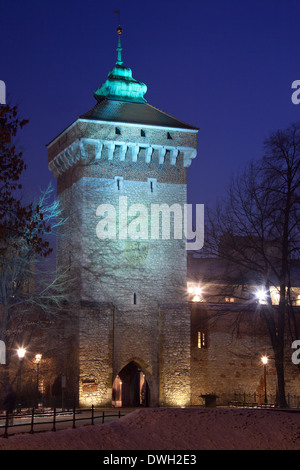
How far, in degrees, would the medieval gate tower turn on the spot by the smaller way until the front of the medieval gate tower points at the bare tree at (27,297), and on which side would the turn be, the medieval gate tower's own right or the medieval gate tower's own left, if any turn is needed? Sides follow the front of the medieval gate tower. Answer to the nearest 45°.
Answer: approximately 45° to the medieval gate tower's own right

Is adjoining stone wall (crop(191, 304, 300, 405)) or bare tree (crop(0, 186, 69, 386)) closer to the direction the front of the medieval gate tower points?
the bare tree

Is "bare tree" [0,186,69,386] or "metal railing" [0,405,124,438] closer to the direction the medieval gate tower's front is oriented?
the metal railing

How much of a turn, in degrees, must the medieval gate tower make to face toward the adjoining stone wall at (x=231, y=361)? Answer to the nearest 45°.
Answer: approximately 135° to its left

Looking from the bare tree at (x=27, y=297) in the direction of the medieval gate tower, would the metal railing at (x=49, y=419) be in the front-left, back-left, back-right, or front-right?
back-right

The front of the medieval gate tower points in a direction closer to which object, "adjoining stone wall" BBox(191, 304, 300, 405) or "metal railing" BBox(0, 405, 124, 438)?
the metal railing

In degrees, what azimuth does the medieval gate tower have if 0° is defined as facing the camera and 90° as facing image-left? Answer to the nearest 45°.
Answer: approximately 0°

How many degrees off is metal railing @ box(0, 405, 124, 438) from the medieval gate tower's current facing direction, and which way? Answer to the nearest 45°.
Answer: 0° — it already faces it
